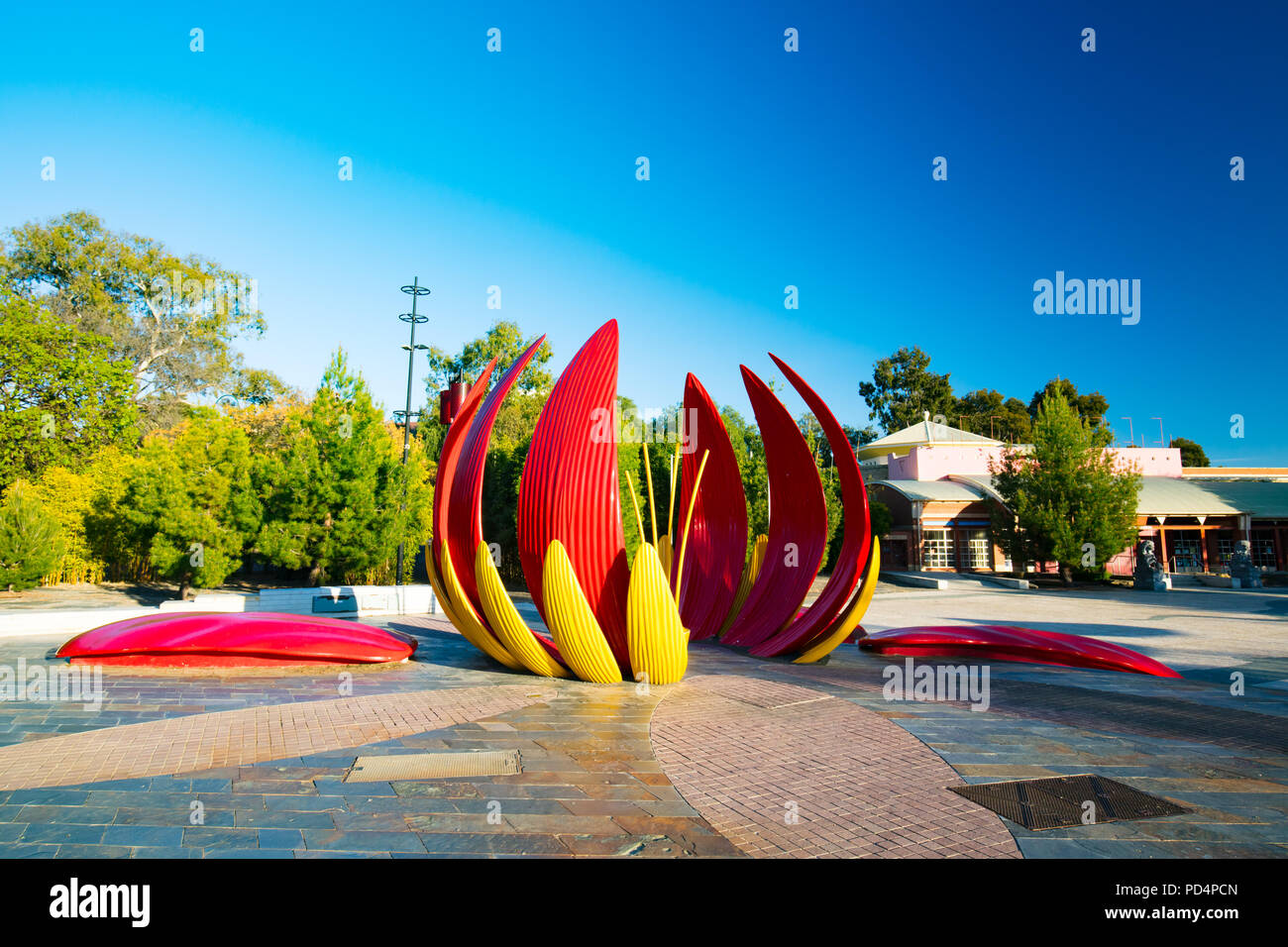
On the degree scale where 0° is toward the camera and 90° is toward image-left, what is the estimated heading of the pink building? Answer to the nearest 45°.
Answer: approximately 0°

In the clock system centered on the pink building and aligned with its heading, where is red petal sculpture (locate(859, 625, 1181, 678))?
The red petal sculpture is roughly at 12 o'clock from the pink building.

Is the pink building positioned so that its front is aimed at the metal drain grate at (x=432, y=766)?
yes

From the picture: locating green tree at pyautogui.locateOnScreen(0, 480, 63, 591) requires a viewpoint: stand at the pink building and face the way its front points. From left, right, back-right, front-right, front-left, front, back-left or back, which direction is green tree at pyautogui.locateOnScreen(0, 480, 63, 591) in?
front-right

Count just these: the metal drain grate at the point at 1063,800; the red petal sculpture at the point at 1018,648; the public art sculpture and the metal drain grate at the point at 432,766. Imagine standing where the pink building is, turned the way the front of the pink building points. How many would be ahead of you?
4

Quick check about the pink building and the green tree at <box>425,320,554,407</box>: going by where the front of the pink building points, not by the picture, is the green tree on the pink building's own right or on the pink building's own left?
on the pink building's own right

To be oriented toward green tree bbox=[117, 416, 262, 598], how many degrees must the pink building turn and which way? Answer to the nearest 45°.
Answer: approximately 45° to its right

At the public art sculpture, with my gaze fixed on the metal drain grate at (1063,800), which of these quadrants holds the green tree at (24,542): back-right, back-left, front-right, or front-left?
back-right

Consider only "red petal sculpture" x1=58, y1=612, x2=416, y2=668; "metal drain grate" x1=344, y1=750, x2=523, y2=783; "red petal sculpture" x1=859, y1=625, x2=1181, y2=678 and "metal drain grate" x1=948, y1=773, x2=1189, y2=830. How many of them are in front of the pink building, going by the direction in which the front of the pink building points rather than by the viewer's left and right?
4

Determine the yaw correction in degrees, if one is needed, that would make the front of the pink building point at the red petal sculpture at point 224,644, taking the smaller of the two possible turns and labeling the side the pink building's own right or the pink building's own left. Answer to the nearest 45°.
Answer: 0° — it already faces it

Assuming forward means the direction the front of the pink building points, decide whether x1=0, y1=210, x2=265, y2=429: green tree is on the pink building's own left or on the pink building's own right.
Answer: on the pink building's own right
